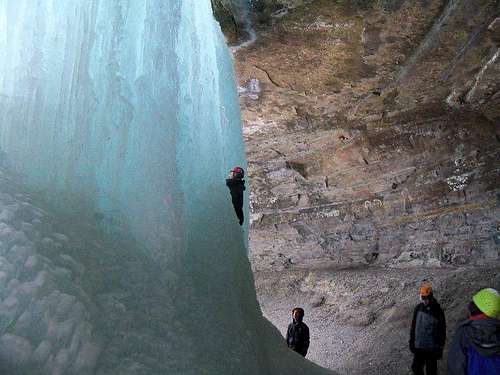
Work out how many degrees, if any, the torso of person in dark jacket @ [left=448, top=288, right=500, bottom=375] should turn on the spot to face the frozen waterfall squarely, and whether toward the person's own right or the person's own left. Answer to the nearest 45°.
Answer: approximately 45° to the person's own left

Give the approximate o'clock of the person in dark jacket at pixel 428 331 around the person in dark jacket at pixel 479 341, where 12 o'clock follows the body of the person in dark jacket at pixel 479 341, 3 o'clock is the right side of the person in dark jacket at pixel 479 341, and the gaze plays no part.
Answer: the person in dark jacket at pixel 428 331 is roughly at 1 o'clock from the person in dark jacket at pixel 479 341.

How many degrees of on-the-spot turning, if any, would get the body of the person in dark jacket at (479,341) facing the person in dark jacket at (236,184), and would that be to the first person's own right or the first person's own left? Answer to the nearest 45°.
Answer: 0° — they already face them

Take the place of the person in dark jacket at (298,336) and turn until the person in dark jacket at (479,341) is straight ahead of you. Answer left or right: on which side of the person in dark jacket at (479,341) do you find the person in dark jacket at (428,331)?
left

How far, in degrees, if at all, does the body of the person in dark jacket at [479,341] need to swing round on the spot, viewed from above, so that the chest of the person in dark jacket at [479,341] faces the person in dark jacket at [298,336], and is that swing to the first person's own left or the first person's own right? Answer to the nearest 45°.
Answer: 0° — they already face them

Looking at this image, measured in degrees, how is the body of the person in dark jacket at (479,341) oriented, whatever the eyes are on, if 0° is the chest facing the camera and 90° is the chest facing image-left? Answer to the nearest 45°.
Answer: approximately 135°
